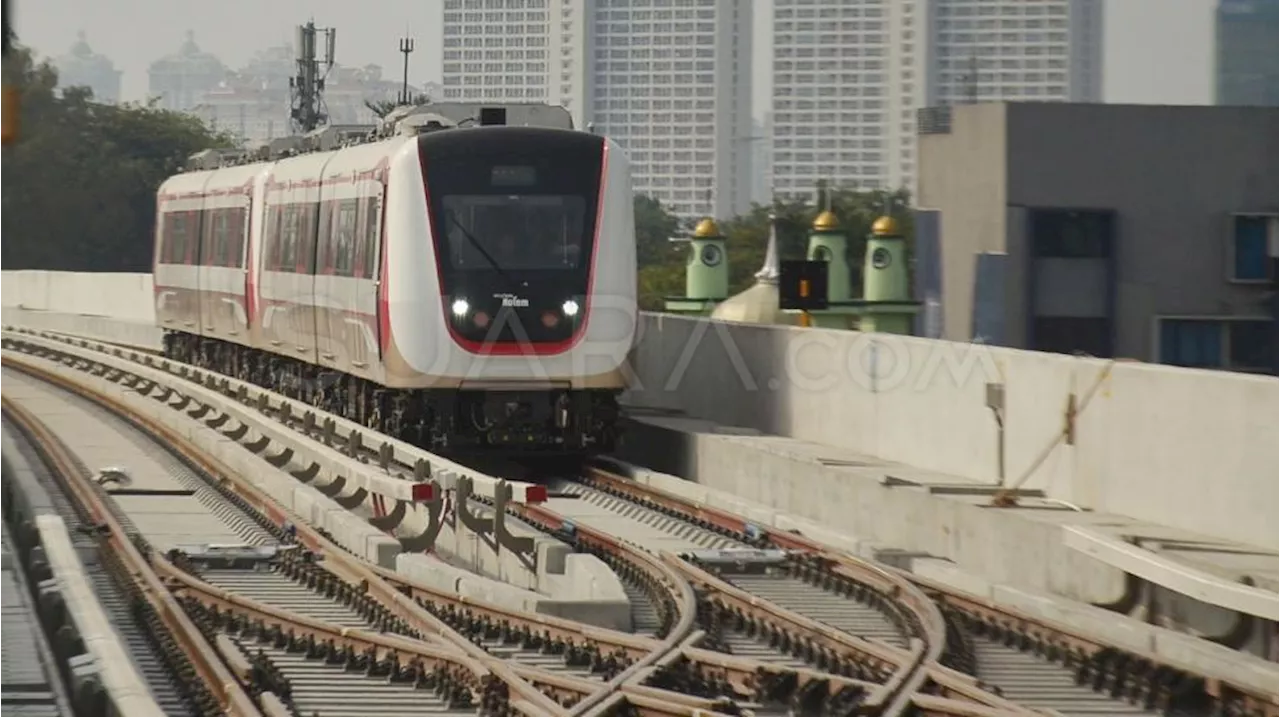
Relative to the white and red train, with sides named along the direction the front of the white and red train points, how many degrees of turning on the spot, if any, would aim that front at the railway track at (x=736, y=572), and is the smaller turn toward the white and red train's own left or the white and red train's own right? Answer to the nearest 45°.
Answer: approximately 45° to the white and red train's own right

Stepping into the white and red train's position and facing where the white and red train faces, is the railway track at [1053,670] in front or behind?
in front

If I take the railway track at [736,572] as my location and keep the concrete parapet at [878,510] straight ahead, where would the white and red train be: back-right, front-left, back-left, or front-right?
front-left
